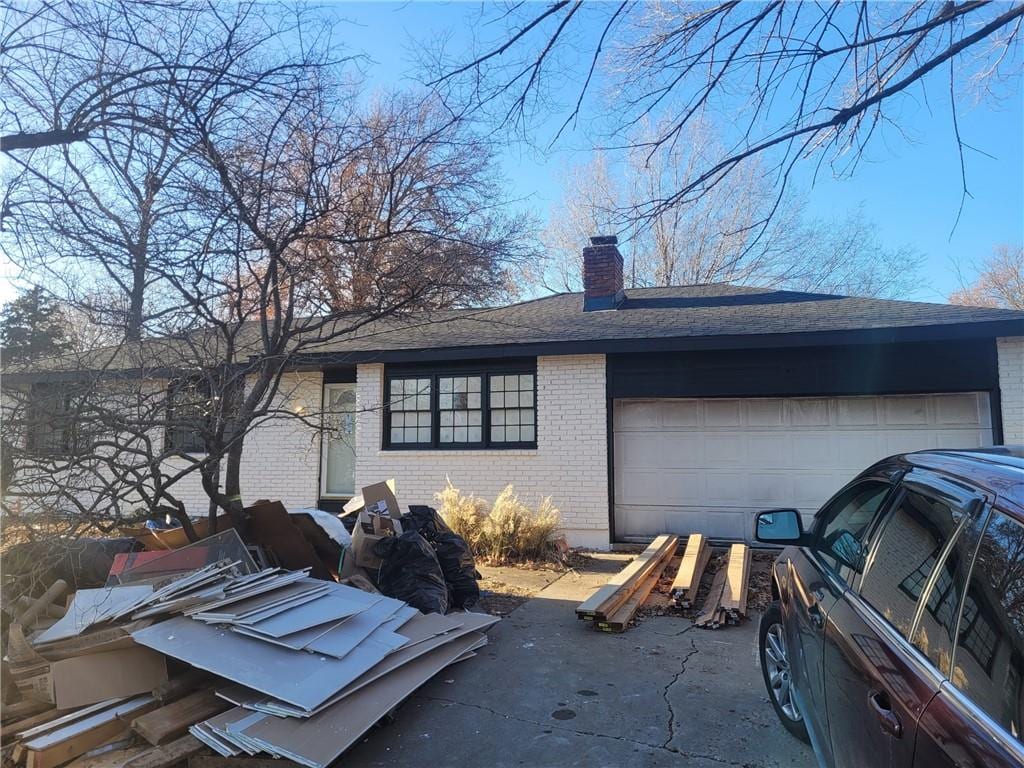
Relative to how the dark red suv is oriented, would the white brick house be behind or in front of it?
in front

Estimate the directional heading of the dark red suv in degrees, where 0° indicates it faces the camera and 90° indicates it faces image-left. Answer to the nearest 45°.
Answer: approximately 135°

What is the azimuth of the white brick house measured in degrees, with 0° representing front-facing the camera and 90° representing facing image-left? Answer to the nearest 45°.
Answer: approximately 0°

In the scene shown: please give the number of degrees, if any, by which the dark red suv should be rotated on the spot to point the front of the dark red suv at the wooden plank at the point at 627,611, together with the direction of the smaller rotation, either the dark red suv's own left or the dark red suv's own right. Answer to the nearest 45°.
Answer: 0° — it already faces it

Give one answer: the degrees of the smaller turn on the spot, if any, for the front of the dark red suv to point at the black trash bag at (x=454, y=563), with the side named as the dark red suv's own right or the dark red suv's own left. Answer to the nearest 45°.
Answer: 0° — it already faces it

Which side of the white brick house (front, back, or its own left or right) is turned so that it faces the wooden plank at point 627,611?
front

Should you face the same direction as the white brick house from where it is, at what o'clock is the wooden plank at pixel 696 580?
The wooden plank is roughly at 12 o'clock from the white brick house.

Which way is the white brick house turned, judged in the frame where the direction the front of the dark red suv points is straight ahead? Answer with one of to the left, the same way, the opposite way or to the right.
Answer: the opposite way

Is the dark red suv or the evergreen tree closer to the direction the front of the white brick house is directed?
the dark red suv
